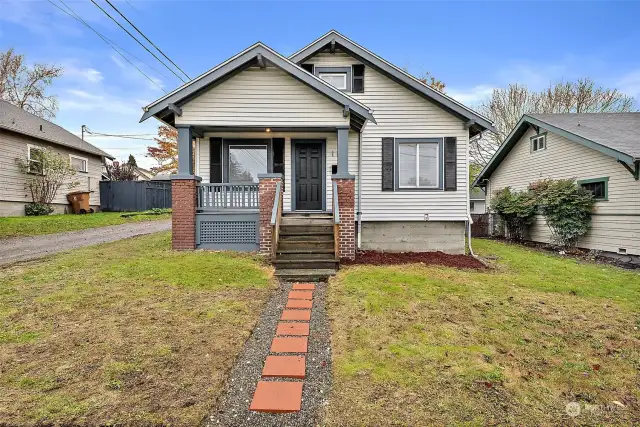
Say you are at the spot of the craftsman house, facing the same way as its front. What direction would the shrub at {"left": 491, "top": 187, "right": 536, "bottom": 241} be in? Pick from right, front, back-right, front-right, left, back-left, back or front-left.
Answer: back-left

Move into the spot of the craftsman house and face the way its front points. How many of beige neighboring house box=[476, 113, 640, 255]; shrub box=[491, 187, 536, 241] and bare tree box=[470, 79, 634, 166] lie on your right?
0

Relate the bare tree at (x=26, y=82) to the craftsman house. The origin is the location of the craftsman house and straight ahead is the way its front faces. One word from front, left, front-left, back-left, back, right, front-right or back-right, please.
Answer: back-right

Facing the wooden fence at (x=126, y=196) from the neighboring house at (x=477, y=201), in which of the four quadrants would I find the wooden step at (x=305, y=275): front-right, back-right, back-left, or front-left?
front-left

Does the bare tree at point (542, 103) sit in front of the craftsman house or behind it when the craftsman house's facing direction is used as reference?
behind

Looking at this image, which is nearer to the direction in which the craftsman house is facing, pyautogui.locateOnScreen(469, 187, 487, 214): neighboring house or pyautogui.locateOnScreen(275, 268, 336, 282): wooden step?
the wooden step

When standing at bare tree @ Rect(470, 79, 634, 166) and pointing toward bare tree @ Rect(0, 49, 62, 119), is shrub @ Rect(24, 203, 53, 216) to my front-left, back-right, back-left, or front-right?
front-left

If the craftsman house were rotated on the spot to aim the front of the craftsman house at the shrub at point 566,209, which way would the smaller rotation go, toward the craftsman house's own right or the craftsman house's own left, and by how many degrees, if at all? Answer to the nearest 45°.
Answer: approximately 90° to the craftsman house's own left

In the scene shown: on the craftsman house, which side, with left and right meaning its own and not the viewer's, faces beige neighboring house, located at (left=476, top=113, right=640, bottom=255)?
left

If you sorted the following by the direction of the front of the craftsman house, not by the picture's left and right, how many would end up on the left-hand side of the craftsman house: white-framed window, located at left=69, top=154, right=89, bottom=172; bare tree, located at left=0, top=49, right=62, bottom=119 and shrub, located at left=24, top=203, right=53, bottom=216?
0

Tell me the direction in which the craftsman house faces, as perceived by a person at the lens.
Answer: facing the viewer

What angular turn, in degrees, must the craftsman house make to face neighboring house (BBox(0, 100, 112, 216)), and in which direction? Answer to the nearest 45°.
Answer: approximately 135° to its right

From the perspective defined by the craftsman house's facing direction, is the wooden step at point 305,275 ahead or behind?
ahead

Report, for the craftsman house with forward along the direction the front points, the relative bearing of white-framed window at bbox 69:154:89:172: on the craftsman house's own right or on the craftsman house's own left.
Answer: on the craftsman house's own right
